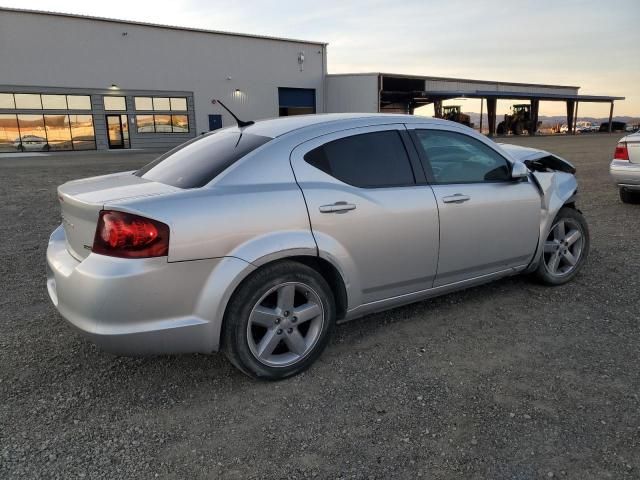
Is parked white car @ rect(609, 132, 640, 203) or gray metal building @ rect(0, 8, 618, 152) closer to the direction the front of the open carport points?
the parked white car

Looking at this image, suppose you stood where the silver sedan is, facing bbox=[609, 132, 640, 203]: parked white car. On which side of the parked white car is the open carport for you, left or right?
left

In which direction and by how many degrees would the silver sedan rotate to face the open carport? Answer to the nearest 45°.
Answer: approximately 45° to its left

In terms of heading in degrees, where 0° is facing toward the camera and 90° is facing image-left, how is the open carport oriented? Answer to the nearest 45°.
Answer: approximately 315°

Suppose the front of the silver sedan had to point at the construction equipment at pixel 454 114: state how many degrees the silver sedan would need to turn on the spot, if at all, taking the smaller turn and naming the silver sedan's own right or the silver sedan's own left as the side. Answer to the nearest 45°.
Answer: approximately 45° to the silver sedan's own left

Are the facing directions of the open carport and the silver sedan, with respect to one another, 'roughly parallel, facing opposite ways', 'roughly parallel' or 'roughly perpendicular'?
roughly perpendicular

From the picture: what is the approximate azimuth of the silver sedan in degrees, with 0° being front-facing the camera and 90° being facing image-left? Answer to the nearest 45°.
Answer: approximately 225°

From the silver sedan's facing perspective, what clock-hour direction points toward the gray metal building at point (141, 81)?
The gray metal building is roughly at 10 o'clock from the silver sedan.

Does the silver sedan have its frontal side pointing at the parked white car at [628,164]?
yes
